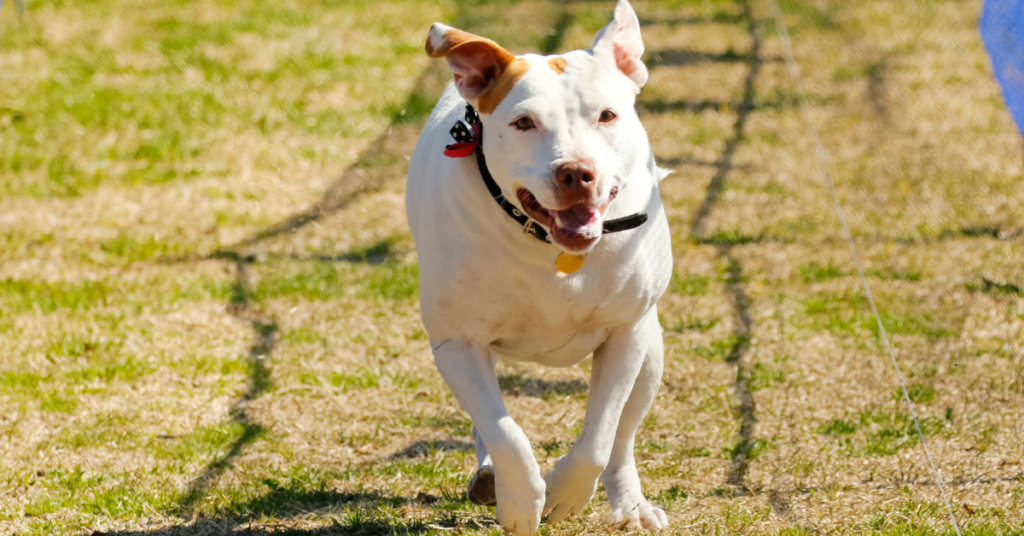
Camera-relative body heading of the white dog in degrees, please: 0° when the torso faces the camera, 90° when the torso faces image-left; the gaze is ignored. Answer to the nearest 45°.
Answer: approximately 0°

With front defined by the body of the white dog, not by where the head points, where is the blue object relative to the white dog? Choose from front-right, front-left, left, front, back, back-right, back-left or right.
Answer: back-left
